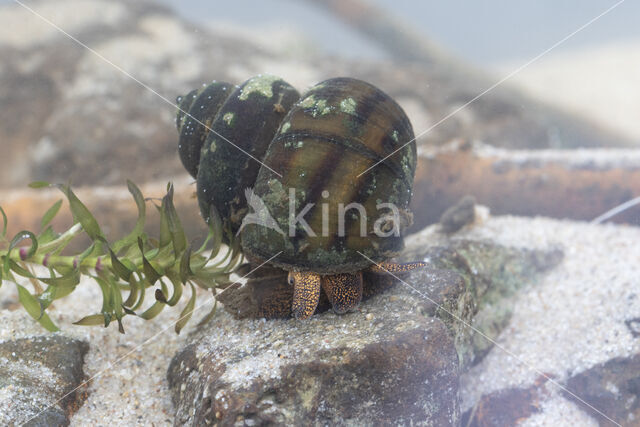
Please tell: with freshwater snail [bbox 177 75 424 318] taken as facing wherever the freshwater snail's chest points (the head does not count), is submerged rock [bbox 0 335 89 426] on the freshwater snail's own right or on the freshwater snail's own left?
on the freshwater snail's own right

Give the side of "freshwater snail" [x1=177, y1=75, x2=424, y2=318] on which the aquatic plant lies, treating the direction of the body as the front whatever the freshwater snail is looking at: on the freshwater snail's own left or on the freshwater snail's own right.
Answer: on the freshwater snail's own right
